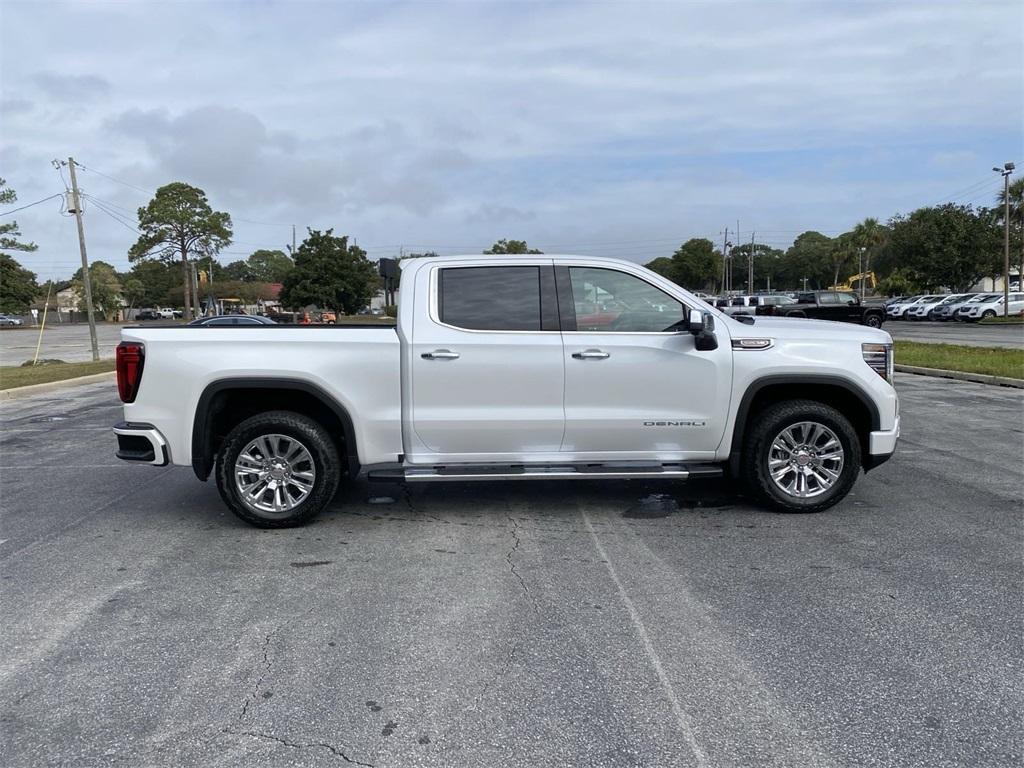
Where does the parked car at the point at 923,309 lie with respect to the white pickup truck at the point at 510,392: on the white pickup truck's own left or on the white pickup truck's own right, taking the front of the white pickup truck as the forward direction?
on the white pickup truck's own left

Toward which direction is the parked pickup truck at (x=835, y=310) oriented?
to the viewer's right

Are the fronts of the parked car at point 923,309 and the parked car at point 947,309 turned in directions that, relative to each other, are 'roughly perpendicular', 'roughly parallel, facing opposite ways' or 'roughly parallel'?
roughly parallel

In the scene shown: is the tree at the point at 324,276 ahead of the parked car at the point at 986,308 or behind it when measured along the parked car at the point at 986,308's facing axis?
ahead

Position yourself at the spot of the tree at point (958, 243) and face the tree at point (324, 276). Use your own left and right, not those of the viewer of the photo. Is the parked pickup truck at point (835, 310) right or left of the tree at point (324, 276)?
left

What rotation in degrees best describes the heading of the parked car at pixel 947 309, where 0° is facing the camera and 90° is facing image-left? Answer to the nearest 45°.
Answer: approximately 45°

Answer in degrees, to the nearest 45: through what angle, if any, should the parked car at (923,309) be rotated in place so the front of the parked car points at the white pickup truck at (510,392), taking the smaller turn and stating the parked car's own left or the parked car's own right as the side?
approximately 45° to the parked car's own left

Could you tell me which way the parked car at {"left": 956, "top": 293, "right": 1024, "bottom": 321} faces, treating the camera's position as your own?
facing the viewer and to the left of the viewer

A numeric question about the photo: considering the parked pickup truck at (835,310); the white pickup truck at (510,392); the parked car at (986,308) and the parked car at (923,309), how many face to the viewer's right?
2

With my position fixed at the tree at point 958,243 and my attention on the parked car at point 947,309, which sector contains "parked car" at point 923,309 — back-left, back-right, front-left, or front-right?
front-right

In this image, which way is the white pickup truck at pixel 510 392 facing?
to the viewer's right

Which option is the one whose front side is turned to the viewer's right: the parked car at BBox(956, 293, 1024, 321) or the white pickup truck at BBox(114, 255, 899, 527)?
the white pickup truck

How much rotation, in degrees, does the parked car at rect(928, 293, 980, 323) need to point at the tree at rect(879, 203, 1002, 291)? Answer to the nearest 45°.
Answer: approximately 135° to its right

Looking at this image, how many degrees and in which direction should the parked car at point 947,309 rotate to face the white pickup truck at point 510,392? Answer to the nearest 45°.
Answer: approximately 45° to its left
